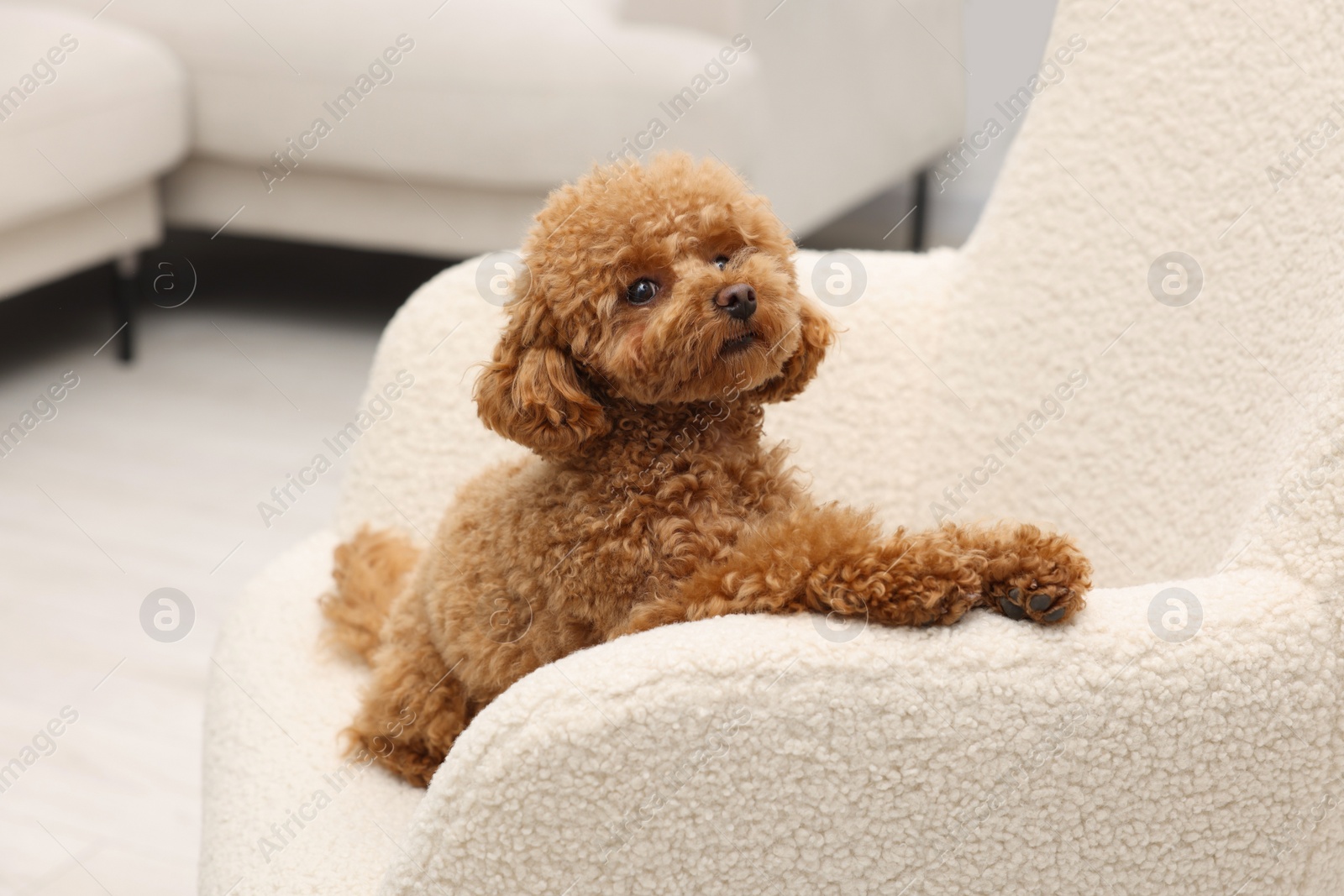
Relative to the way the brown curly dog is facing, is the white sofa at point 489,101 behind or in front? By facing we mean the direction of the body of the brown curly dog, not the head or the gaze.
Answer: behind

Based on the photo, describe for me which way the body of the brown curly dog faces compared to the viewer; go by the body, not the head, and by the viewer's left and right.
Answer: facing the viewer and to the right of the viewer
